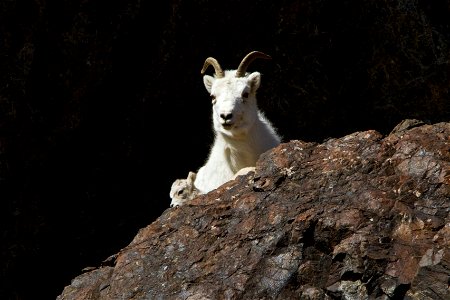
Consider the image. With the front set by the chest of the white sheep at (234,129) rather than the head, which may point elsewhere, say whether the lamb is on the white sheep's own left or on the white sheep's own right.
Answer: on the white sheep's own right

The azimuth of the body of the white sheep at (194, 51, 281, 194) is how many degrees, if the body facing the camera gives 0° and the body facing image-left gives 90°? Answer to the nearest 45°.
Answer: approximately 0°
